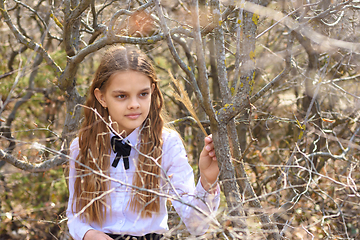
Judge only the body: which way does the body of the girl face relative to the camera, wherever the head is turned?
toward the camera
